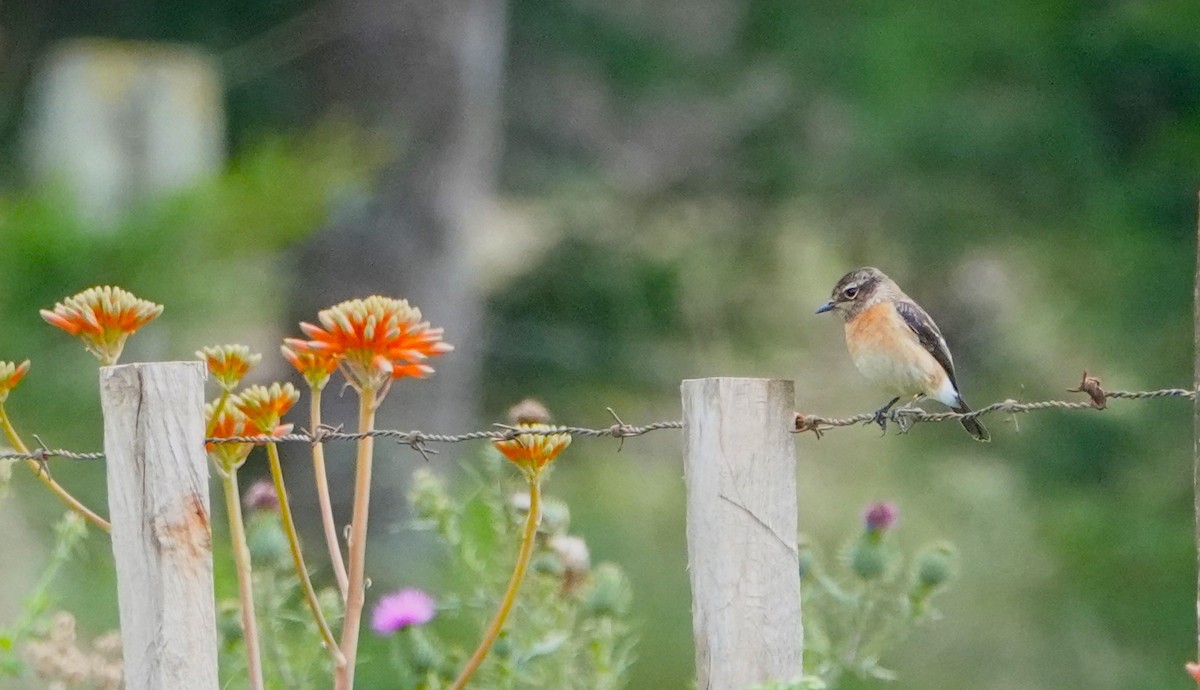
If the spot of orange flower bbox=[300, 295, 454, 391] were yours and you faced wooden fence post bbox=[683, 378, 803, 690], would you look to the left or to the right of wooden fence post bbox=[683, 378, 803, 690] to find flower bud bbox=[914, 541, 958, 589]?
left

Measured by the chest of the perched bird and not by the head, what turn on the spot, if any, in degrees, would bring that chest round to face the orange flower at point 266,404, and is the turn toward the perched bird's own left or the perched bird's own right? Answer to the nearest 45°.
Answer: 0° — it already faces it

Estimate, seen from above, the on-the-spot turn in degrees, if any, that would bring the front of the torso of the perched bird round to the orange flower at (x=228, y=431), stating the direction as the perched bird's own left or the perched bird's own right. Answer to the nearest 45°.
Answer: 0° — it already faces it

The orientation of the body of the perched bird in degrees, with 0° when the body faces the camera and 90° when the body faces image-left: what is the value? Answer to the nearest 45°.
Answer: approximately 45°
